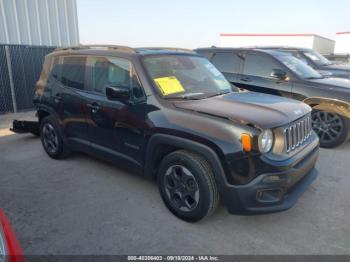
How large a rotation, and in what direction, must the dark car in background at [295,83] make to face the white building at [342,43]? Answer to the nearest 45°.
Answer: approximately 135° to its left

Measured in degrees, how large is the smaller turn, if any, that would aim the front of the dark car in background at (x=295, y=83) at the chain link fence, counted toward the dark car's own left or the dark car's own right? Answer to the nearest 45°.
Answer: approximately 135° to the dark car's own right

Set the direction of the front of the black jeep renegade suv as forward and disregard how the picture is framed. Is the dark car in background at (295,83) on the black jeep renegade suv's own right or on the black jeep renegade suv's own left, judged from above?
on the black jeep renegade suv's own left

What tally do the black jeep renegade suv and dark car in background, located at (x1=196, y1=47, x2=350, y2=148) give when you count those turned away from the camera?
0

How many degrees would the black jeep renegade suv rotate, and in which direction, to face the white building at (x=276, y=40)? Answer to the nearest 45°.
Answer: approximately 135° to its left

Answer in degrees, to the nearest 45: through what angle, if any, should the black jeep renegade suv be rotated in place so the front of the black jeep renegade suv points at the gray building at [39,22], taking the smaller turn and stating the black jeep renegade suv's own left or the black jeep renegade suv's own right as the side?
approximately 180°

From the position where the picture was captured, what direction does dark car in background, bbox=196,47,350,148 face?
facing the viewer and to the right of the viewer

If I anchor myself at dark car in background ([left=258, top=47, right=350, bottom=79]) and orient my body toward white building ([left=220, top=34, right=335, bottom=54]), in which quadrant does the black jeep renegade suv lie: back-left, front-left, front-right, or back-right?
back-left

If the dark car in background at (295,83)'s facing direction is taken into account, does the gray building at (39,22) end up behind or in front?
behind

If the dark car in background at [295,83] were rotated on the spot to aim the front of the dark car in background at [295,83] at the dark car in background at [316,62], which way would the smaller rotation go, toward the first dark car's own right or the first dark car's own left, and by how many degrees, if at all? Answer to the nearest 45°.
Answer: approximately 135° to the first dark car's own left

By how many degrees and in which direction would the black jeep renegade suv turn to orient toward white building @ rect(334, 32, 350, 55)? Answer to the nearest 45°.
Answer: approximately 90° to its left

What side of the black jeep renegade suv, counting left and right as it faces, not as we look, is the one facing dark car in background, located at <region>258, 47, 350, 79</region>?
left

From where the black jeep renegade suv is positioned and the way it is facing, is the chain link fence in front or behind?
behind

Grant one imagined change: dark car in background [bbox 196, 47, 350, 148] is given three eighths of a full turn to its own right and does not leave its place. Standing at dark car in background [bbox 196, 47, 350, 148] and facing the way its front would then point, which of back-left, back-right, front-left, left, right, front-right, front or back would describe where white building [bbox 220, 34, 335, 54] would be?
right
